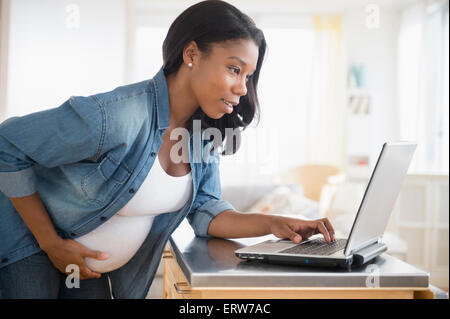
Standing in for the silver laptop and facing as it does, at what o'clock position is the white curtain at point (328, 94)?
The white curtain is roughly at 3 o'clock from the silver laptop.

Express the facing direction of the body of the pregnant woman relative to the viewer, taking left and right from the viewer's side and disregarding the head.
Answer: facing the viewer and to the right of the viewer

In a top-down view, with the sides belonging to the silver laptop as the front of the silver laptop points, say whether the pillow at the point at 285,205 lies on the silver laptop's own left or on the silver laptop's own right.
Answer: on the silver laptop's own right

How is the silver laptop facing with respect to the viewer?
to the viewer's left

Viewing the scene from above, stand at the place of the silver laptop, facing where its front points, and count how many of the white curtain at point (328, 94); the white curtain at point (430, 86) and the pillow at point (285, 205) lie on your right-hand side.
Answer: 3

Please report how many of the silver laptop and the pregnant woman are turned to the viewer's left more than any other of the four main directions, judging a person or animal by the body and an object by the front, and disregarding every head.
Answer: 1
